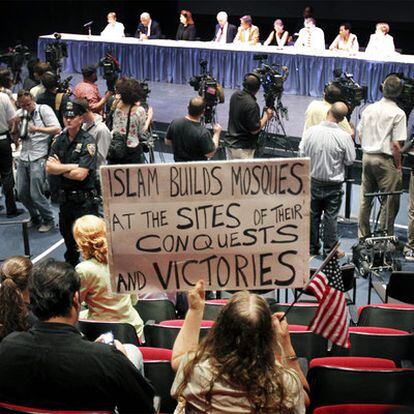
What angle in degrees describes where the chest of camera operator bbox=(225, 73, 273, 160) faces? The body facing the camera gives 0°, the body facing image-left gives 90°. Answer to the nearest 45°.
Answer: approximately 225°

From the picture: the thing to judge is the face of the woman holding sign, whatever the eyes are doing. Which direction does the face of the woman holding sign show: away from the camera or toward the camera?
away from the camera

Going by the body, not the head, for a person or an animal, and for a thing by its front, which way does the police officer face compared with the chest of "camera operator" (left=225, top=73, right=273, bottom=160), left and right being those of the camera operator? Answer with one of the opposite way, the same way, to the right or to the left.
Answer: the opposite way

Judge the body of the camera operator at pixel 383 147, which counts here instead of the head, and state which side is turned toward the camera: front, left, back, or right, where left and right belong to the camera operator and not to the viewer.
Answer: back

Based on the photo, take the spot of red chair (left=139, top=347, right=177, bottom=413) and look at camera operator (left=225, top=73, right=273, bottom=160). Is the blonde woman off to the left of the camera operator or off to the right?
left

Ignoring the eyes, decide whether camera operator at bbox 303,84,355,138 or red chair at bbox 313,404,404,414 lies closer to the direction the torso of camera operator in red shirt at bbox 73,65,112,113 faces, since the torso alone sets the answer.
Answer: the camera operator at bbox 303,84,355,138

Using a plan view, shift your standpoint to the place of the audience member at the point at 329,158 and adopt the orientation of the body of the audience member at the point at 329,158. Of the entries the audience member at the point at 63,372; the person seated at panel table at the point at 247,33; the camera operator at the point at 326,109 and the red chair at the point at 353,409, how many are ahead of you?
2

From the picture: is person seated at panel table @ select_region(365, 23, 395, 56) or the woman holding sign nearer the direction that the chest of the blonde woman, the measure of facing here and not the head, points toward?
the person seated at panel table

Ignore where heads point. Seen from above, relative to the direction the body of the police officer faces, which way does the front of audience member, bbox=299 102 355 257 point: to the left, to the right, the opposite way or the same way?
the opposite way

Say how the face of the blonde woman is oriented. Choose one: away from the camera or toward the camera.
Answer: away from the camera

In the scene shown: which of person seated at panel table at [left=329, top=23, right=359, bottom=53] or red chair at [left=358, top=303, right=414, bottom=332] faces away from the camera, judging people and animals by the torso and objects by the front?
the red chair

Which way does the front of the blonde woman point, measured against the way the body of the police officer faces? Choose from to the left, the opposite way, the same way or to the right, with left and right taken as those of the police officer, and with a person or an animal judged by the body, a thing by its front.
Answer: the opposite way

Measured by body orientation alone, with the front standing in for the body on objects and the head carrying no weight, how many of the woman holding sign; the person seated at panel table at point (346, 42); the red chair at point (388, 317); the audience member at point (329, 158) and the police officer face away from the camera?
3

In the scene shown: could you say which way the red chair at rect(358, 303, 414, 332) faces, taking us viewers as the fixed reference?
facing away from the viewer

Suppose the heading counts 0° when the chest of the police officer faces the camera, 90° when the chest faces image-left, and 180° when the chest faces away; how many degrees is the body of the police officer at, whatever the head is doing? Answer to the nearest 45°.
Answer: approximately 45°

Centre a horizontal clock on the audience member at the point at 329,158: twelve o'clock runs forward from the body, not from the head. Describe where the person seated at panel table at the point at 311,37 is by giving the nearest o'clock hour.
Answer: The person seated at panel table is roughly at 12 o'clock from the audience member.

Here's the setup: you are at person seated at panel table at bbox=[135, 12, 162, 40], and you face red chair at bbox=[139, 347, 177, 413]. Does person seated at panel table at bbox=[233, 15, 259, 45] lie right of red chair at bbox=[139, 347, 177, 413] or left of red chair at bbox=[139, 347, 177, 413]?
left
